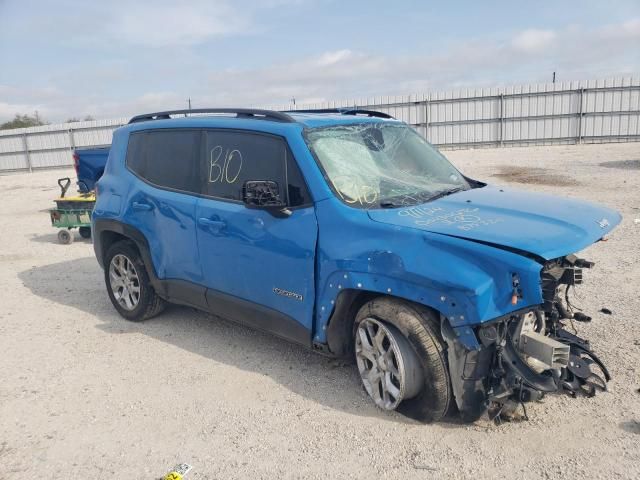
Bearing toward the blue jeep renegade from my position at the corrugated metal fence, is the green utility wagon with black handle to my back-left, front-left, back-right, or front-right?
front-right

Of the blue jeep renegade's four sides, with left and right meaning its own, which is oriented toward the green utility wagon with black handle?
back

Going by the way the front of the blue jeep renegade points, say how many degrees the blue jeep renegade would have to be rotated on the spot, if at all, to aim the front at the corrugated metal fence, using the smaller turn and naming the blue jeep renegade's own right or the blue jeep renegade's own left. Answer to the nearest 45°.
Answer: approximately 135° to the blue jeep renegade's own left

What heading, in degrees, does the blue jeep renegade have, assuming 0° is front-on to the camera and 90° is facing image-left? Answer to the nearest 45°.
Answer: approximately 315°
